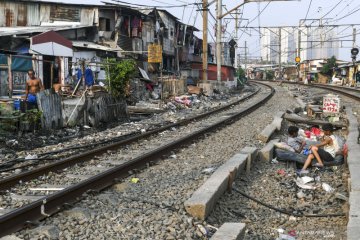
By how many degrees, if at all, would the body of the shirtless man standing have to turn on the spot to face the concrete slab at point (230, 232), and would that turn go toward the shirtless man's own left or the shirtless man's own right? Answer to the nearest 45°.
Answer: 0° — they already face it

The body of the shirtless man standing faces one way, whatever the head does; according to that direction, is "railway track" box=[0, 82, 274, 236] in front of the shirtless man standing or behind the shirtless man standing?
in front

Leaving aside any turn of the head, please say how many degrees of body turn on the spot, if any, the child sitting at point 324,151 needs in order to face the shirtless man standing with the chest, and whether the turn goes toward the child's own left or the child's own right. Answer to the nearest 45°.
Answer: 0° — they already face them

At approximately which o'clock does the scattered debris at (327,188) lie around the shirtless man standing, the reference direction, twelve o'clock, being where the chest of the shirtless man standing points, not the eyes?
The scattered debris is roughly at 11 o'clock from the shirtless man standing.

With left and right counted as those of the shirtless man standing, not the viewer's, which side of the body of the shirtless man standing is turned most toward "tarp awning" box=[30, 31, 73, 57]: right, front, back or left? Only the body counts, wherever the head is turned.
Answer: back

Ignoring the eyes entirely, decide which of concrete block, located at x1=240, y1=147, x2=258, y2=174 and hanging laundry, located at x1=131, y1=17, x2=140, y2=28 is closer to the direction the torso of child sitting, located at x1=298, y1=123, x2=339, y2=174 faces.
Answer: the concrete block

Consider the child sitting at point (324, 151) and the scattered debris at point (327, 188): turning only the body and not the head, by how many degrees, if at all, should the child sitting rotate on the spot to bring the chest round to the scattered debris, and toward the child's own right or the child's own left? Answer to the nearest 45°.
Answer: approximately 90° to the child's own left

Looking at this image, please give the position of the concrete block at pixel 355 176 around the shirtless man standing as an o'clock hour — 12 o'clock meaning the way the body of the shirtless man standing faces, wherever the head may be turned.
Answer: The concrete block is roughly at 11 o'clock from the shirtless man standing.

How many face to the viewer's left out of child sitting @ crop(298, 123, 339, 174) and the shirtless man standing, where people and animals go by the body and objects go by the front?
1

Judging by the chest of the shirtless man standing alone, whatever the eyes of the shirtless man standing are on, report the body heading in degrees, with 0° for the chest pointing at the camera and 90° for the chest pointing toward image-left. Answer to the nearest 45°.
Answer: approximately 0°

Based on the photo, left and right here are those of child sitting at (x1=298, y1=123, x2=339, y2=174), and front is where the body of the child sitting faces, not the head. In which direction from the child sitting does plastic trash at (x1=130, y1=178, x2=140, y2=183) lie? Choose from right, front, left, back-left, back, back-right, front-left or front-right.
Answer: front-left

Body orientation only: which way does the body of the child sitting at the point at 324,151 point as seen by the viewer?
to the viewer's left

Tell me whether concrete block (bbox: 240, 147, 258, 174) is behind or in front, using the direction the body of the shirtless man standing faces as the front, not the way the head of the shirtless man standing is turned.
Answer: in front

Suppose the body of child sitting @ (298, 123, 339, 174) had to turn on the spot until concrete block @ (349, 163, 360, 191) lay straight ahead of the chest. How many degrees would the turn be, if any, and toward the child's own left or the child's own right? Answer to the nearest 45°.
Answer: approximately 90° to the child's own left

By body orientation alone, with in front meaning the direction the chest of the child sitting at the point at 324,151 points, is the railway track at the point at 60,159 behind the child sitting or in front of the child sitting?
in front

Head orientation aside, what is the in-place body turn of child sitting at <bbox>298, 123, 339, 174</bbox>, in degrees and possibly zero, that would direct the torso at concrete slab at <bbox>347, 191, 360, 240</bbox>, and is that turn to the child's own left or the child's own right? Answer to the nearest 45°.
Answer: approximately 90° to the child's own left
